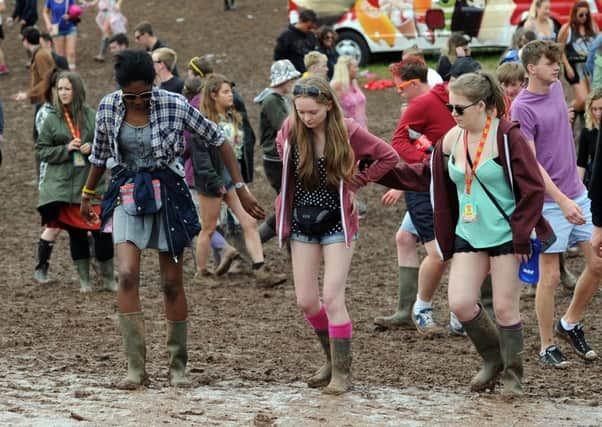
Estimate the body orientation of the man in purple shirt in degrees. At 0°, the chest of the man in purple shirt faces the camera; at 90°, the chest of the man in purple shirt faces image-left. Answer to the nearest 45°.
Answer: approximately 315°

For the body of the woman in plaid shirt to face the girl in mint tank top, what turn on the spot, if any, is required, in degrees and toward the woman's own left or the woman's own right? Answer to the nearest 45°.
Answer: approximately 90° to the woman's own left

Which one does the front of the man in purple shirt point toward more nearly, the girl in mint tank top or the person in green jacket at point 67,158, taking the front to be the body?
the girl in mint tank top

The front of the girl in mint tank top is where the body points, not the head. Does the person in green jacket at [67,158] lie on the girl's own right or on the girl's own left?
on the girl's own right

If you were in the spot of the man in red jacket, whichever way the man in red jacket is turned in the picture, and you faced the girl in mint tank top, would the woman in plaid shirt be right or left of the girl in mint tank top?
right

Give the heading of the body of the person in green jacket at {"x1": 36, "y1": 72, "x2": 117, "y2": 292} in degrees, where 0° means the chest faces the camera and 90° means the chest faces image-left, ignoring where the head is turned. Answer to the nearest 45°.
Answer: approximately 315°

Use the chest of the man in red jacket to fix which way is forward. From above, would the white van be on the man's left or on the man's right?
on the man's right

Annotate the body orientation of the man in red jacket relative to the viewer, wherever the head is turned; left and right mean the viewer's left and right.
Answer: facing to the left of the viewer
